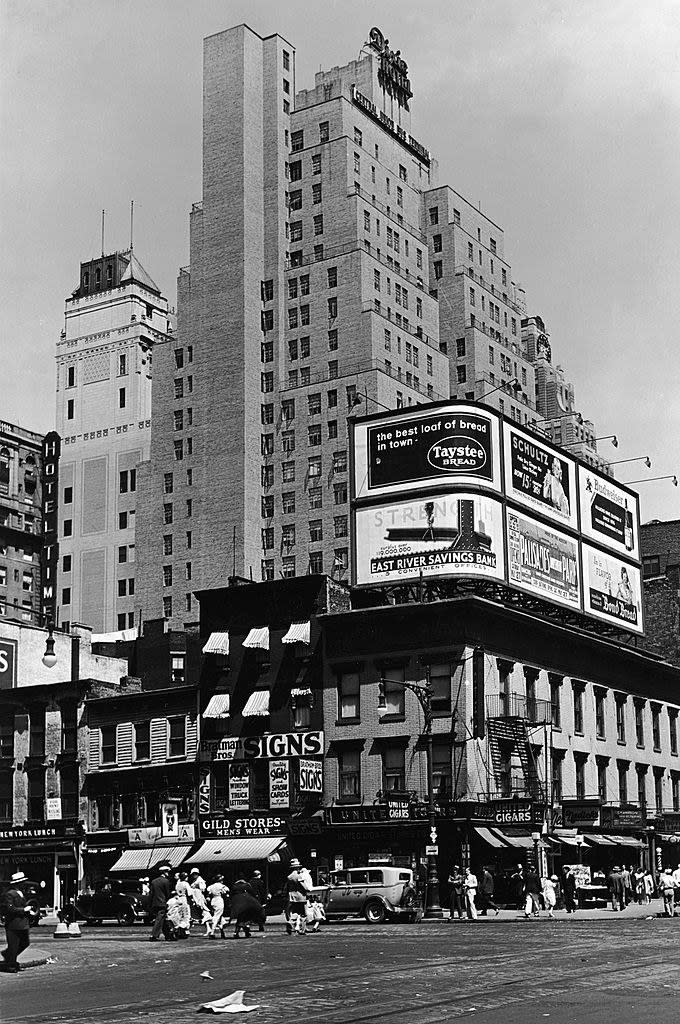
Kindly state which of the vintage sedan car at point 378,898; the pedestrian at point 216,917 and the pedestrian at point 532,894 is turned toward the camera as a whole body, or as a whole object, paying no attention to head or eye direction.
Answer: the pedestrian at point 532,894

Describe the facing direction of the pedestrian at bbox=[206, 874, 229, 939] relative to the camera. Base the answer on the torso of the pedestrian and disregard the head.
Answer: away from the camera

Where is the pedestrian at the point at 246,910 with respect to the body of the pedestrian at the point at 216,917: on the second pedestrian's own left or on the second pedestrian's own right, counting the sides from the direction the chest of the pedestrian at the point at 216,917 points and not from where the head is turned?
on the second pedestrian's own right

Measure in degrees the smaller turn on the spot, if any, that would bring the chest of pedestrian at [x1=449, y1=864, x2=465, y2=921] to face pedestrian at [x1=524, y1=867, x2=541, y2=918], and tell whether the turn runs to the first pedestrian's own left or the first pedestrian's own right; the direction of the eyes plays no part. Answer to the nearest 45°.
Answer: approximately 90° to the first pedestrian's own left

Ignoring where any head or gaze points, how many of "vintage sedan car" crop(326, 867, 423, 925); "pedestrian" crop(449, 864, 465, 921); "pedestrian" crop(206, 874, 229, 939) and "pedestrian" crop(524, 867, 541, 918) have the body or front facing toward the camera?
2

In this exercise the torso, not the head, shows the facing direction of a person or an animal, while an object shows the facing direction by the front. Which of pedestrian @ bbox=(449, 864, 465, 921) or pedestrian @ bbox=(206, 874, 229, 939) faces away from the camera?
pedestrian @ bbox=(206, 874, 229, 939)

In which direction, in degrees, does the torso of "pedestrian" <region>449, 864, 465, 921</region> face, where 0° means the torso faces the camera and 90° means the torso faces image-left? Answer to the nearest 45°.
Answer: approximately 0°

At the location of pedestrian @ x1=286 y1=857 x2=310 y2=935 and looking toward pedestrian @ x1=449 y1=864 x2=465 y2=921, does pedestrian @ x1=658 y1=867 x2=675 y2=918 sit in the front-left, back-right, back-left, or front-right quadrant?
front-right

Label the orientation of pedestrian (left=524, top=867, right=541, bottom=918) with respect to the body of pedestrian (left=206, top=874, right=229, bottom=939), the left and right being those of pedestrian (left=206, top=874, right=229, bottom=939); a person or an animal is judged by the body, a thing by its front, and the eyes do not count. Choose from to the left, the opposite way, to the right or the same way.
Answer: the opposite way

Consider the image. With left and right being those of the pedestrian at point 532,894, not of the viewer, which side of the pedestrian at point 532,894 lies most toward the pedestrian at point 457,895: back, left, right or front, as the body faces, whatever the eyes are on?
right
